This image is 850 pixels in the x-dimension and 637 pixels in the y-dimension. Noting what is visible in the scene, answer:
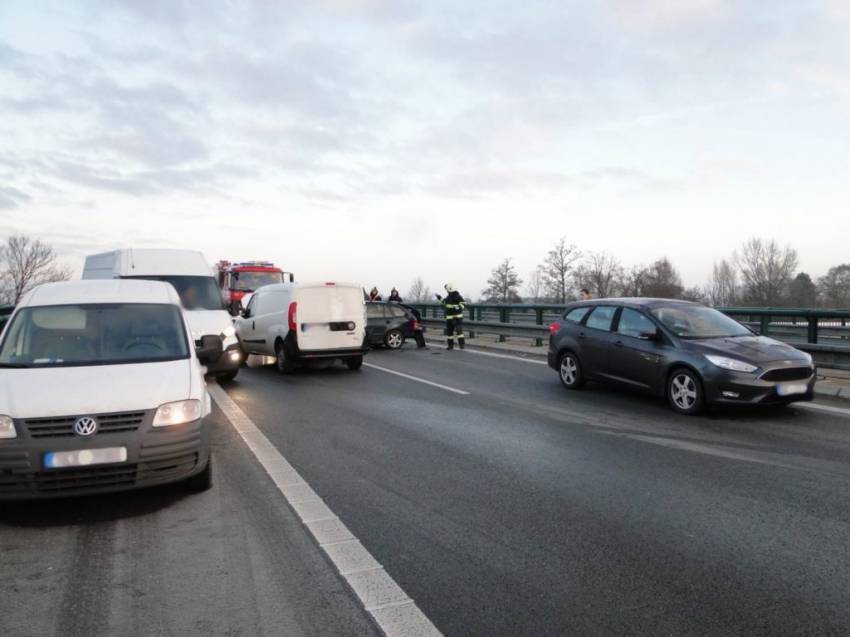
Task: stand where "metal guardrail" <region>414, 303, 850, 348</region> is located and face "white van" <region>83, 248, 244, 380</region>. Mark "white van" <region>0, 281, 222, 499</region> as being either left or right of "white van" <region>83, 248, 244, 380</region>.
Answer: left

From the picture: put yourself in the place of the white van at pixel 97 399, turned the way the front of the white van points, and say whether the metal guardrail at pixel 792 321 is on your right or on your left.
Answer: on your left

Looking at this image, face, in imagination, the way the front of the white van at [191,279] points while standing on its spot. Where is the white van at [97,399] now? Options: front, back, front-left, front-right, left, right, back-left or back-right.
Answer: front-right

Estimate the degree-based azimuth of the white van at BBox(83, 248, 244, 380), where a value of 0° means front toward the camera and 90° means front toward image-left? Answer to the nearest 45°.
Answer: approximately 315°

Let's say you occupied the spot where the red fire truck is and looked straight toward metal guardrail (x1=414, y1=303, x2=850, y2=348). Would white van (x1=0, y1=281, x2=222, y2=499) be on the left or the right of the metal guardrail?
right

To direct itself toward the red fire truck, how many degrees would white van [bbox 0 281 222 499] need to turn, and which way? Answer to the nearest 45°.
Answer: approximately 180°

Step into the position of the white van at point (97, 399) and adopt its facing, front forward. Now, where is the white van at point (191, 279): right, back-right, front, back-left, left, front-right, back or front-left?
back

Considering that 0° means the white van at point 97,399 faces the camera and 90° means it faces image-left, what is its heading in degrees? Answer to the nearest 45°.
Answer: approximately 0°

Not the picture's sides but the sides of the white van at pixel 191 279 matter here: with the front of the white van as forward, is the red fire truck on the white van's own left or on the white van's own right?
on the white van's own left

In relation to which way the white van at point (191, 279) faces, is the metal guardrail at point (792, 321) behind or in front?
in front
